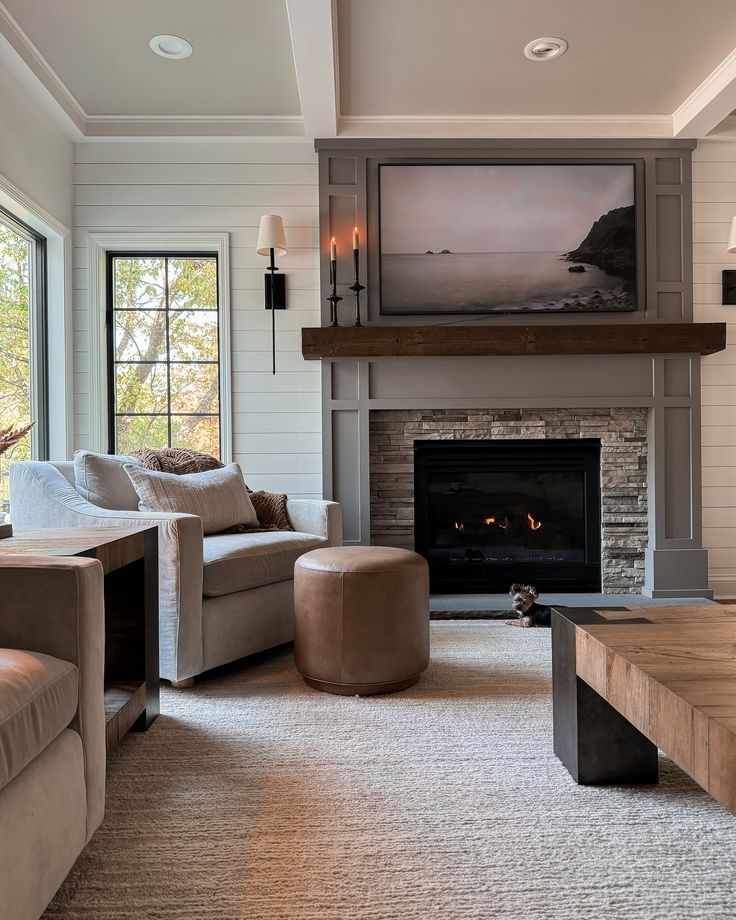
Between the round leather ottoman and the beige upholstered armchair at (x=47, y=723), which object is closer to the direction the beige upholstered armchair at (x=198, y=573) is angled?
the round leather ottoman

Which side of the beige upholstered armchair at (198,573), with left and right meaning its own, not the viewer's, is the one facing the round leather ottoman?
front

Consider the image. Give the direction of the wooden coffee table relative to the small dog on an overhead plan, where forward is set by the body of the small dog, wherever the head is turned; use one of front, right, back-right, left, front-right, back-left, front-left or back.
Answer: front-left

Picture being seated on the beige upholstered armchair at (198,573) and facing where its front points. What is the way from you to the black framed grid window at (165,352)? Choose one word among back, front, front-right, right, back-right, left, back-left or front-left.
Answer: back-left

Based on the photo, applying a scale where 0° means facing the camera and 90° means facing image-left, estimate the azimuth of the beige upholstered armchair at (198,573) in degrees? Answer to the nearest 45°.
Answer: approximately 315°

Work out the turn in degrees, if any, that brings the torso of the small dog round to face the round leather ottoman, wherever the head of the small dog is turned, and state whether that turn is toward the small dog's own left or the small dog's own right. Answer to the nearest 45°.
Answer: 0° — it already faces it

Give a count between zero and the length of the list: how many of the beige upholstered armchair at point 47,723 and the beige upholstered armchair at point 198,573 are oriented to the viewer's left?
0

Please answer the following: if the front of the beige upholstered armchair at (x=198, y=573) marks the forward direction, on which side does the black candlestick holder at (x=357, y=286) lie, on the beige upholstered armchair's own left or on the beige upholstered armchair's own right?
on the beige upholstered armchair's own left

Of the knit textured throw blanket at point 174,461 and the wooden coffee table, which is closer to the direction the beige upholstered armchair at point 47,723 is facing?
the wooden coffee table

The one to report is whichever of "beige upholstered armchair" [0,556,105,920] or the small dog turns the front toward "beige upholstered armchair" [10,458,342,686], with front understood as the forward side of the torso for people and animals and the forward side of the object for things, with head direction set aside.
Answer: the small dog

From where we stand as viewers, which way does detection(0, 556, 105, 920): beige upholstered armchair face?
facing the viewer and to the right of the viewer

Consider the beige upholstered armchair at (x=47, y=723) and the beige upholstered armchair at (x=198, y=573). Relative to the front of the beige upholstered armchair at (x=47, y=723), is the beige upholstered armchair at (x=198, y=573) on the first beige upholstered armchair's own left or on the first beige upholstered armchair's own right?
on the first beige upholstered armchair's own left

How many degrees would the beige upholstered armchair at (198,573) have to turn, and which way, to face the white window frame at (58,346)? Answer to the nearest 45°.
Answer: approximately 180°
